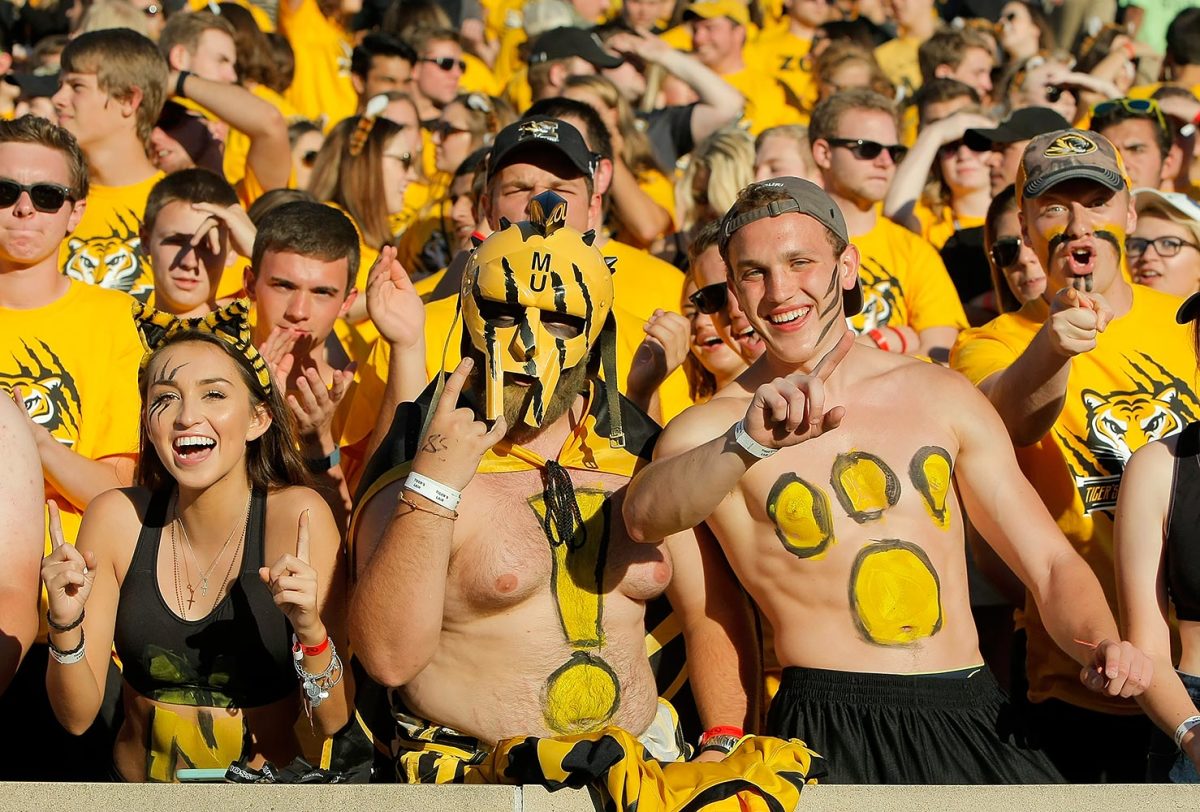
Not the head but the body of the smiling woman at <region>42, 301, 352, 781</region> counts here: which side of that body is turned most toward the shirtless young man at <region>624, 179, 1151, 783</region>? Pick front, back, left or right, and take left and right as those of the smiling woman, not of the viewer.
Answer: left

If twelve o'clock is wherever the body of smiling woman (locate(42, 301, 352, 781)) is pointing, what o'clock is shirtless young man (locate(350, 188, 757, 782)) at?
The shirtless young man is roughly at 10 o'clock from the smiling woman.

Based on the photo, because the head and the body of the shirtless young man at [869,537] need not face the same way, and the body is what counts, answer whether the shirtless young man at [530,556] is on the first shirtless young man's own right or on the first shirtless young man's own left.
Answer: on the first shirtless young man's own right

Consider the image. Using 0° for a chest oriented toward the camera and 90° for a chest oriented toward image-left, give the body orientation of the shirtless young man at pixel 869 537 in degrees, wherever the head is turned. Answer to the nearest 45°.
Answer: approximately 0°

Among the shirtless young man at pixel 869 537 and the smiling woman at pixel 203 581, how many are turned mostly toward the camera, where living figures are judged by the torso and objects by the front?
2

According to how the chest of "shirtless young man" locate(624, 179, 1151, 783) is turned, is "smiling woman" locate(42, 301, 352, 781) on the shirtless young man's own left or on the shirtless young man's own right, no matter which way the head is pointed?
on the shirtless young man's own right
